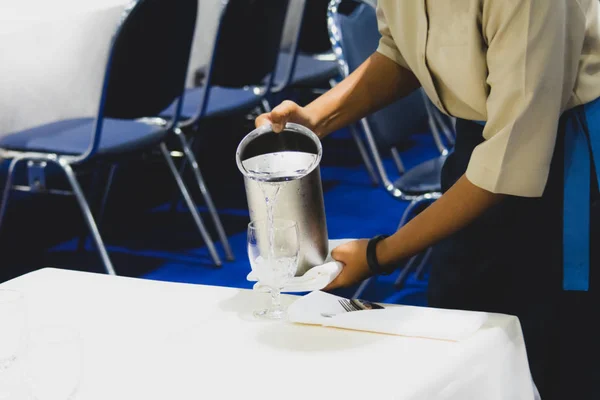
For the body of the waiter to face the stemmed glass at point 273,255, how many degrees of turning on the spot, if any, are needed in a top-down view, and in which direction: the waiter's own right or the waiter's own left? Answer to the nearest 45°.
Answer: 0° — they already face it

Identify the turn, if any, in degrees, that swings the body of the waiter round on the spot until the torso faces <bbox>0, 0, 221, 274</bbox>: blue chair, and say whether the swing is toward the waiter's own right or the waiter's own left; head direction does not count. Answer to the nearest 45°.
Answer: approximately 90° to the waiter's own right

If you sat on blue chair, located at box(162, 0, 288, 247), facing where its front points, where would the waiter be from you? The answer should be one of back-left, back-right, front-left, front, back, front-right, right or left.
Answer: back-left

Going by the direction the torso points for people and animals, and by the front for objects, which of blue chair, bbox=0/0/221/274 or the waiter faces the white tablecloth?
the waiter

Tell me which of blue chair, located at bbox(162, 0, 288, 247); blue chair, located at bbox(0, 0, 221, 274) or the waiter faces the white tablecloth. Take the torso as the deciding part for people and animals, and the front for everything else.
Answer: the waiter

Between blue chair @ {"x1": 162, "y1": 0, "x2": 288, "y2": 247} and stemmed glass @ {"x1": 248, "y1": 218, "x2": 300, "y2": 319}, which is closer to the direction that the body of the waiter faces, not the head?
the stemmed glass
